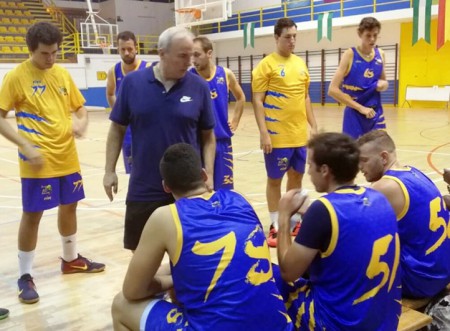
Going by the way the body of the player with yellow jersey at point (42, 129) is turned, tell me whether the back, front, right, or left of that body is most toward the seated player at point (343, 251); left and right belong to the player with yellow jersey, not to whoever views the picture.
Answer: front

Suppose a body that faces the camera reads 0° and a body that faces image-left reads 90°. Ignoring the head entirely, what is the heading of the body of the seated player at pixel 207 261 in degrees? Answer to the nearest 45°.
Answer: approximately 135°

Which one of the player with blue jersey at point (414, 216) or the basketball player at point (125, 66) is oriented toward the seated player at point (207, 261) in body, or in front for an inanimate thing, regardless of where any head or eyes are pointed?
the basketball player

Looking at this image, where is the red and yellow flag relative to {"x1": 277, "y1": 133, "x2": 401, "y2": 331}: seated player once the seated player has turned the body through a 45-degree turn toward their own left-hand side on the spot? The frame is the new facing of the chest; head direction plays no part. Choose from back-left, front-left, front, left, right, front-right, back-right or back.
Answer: right

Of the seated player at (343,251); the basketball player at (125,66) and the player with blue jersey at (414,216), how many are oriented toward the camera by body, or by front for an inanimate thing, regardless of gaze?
1

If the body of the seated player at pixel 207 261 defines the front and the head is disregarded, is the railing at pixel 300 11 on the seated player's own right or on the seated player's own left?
on the seated player's own right

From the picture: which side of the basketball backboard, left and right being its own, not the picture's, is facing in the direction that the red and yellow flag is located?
left

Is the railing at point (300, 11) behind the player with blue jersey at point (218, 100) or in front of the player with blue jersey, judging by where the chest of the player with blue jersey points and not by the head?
behind

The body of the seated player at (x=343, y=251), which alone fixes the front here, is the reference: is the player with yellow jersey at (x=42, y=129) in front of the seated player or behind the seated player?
in front

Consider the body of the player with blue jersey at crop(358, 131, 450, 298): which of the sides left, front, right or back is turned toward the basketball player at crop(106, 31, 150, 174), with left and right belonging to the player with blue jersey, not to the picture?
front

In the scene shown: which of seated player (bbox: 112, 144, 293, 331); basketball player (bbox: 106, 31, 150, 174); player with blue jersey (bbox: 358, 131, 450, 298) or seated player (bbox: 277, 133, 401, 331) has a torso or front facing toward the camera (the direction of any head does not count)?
the basketball player

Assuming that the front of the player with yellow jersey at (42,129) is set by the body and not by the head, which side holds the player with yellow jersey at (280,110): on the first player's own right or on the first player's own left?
on the first player's own left

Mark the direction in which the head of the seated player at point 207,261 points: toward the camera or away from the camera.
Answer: away from the camera

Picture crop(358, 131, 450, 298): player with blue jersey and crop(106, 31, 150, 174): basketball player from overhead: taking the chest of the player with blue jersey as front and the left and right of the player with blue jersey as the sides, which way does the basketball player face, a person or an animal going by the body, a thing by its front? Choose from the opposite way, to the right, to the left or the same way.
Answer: the opposite way
